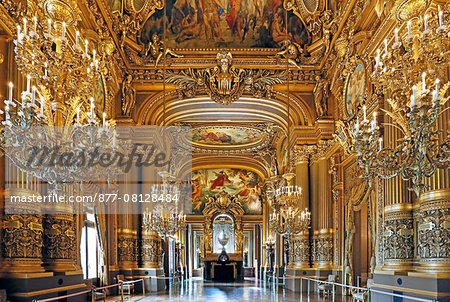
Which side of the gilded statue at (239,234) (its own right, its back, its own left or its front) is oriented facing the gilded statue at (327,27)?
front

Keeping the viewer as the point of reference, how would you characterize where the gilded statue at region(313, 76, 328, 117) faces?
facing the viewer and to the left of the viewer

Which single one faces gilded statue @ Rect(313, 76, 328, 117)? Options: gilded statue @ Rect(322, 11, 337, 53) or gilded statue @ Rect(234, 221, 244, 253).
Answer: gilded statue @ Rect(234, 221, 244, 253)

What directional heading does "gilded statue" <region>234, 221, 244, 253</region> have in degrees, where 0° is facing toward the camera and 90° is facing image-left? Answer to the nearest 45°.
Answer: approximately 0°

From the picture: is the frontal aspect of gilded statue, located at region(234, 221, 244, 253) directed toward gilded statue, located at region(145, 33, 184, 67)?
yes

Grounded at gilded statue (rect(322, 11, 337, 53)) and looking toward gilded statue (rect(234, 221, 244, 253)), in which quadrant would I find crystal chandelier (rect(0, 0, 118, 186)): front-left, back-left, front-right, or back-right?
back-left

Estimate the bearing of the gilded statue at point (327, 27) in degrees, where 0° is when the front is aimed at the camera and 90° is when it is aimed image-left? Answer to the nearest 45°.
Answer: approximately 45°

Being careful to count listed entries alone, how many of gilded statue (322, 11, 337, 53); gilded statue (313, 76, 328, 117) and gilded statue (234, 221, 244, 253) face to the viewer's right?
0

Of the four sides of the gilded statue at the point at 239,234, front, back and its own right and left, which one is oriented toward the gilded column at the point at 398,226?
front

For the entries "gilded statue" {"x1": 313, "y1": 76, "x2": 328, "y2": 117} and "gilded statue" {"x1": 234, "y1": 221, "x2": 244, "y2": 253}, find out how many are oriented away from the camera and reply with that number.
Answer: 0

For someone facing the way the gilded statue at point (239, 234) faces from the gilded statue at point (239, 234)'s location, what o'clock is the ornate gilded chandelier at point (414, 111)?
The ornate gilded chandelier is roughly at 12 o'clock from the gilded statue.
